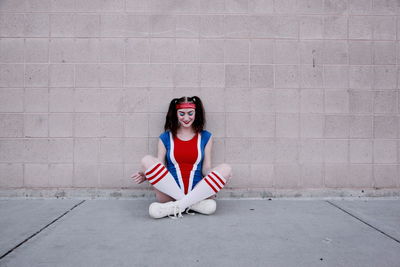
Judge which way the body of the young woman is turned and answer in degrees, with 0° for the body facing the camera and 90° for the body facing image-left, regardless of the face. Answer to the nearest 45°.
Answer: approximately 0°
